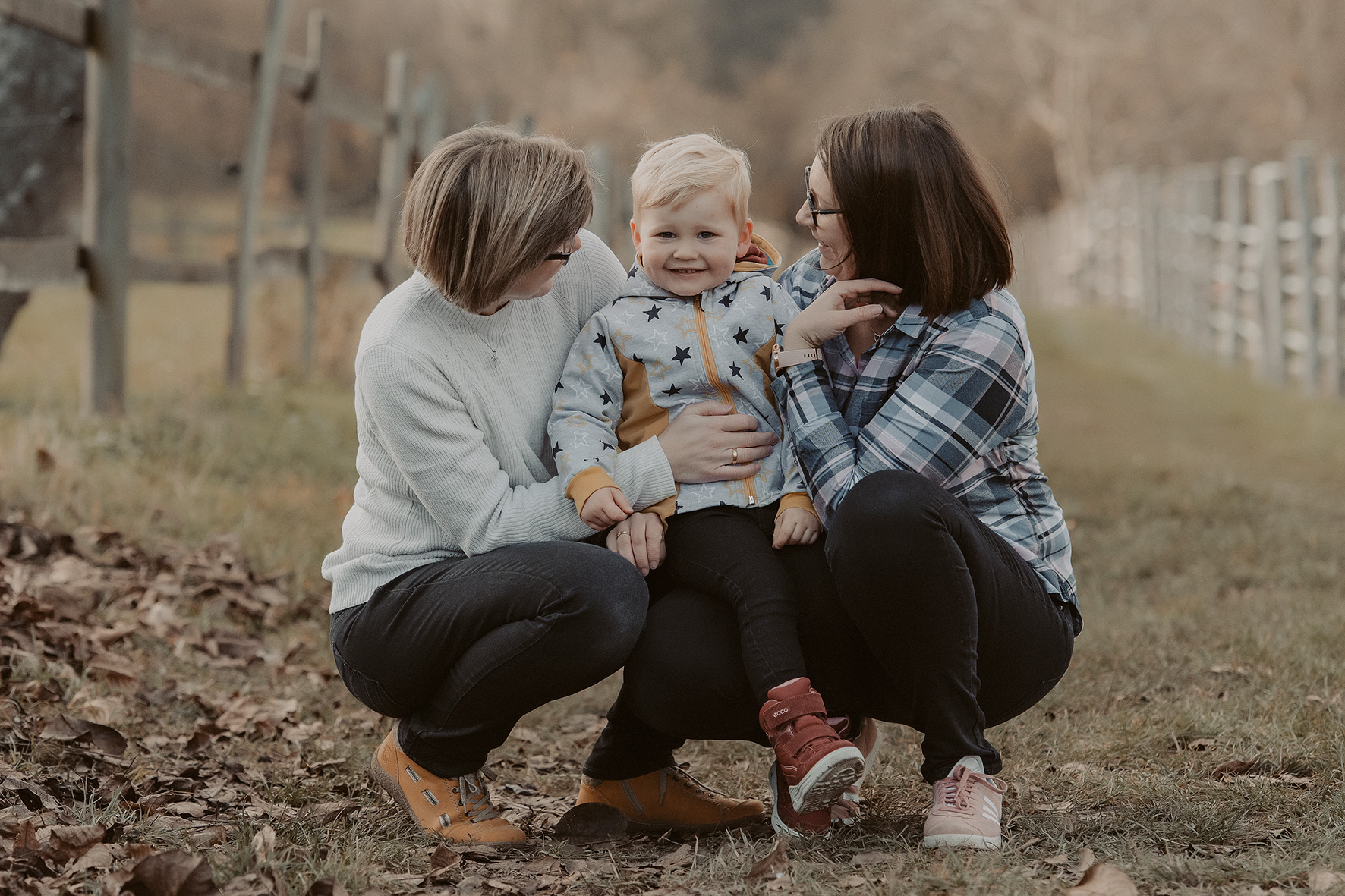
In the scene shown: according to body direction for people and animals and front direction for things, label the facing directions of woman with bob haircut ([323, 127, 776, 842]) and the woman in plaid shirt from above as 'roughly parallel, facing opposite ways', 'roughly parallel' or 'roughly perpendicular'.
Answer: roughly perpendicular

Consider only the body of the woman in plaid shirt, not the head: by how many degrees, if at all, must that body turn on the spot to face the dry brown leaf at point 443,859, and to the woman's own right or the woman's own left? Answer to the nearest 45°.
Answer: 0° — they already face it

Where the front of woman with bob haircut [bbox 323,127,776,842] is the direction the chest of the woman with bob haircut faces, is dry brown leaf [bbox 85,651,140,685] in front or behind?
behind

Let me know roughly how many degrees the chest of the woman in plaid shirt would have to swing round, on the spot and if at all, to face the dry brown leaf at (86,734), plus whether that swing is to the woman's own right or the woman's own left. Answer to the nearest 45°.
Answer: approximately 45° to the woman's own right

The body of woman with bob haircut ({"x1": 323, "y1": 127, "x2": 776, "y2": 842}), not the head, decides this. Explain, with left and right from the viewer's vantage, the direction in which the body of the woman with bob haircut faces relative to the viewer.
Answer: facing the viewer and to the right of the viewer

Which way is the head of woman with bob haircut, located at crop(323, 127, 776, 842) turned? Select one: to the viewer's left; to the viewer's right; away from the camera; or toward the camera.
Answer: to the viewer's right

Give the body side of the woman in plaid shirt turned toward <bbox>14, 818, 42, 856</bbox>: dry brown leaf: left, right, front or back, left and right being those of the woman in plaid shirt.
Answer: front

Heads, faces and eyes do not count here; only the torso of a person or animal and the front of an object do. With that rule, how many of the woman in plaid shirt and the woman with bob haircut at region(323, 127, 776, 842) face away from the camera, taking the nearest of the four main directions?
0

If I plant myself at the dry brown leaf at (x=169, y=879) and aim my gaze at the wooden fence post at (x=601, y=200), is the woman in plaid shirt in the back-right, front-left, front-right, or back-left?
front-right

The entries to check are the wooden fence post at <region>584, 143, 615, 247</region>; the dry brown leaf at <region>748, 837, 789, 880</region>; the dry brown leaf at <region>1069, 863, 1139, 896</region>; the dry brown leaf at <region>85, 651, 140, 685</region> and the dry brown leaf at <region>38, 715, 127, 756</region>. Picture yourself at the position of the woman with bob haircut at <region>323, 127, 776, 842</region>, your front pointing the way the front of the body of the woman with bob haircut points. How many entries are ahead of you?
2

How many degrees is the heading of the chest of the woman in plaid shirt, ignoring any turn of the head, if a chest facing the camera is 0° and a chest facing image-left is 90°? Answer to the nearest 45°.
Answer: approximately 45°

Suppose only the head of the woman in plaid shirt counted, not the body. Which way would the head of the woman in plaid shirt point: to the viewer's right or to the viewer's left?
to the viewer's left
